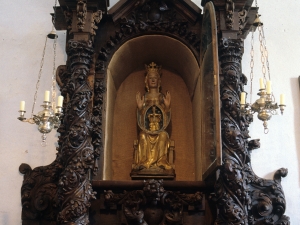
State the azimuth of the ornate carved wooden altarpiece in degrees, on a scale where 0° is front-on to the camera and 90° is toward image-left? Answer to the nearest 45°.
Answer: approximately 0°

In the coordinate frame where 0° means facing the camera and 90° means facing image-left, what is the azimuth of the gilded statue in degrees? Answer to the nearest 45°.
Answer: approximately 0°
